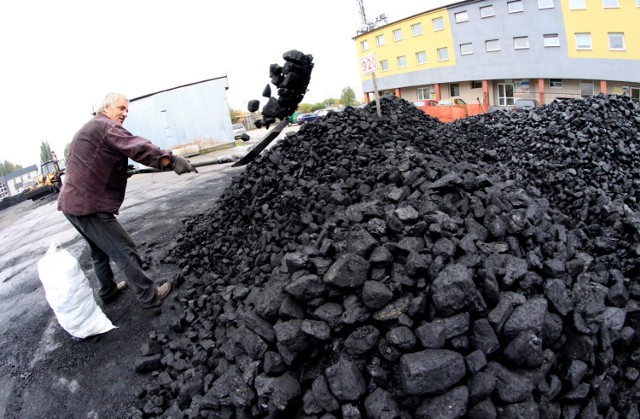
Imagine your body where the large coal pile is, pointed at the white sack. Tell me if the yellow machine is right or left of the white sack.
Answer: right

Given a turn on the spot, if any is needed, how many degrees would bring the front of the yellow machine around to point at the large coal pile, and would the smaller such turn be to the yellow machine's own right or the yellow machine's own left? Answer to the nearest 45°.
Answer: approximately 45° to the yellow machine's own left

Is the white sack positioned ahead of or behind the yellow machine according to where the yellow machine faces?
ahead
